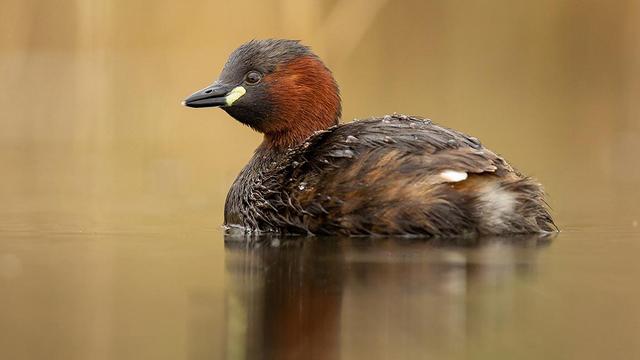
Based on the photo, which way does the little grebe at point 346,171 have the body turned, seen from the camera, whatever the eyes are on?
to the viewer's left
